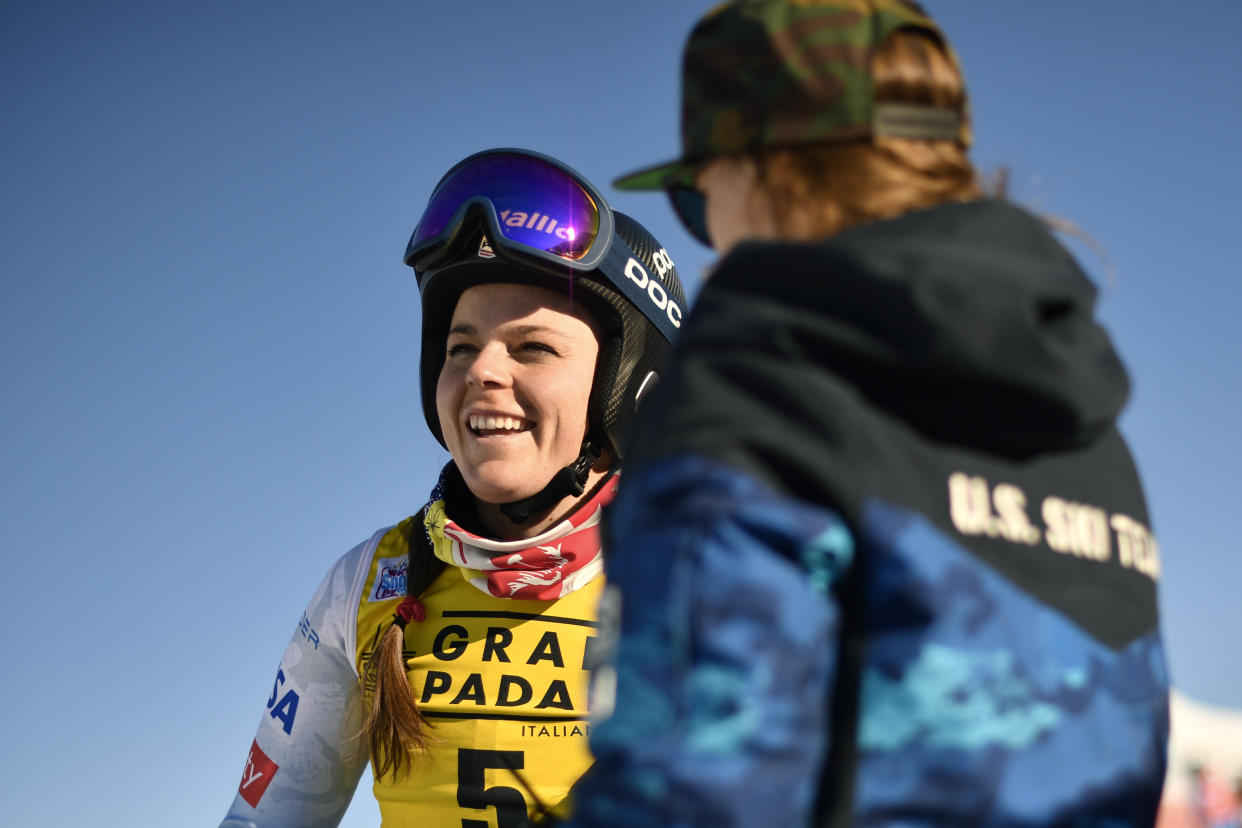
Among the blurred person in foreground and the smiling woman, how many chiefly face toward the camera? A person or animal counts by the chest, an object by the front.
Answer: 1

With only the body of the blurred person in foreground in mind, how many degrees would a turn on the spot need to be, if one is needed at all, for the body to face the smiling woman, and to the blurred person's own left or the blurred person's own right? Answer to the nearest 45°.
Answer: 0° — they already face them

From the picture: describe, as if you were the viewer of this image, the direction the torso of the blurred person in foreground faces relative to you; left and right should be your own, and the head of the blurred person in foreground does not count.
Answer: facing away from the viewer and to the left of the viewer

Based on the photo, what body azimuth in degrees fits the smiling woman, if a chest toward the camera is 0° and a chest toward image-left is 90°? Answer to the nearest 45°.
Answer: approximately 0°

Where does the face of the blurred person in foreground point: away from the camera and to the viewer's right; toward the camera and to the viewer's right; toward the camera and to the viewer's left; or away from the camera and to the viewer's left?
away from the camera and to the viewer's left

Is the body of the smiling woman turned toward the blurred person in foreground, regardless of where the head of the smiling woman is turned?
yes
